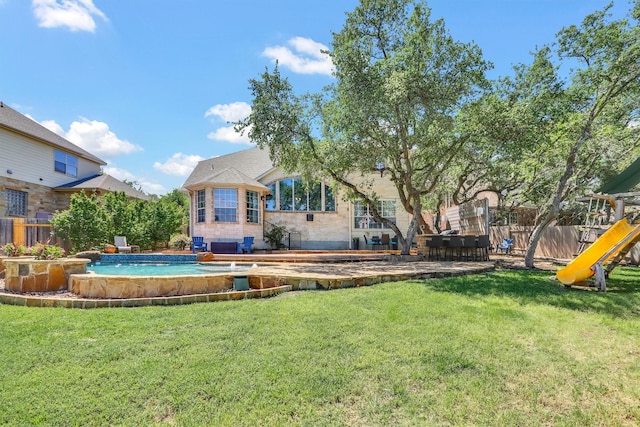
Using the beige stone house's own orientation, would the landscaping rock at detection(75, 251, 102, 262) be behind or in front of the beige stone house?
behind

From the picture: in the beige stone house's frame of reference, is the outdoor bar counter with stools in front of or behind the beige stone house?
behind

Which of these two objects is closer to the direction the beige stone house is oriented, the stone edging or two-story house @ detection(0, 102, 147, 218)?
the two-story house

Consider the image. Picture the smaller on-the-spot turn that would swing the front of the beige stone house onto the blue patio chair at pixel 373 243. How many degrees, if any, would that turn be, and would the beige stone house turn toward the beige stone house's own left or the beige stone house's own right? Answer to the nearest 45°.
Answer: approximately 90° to the beige stone house's own right

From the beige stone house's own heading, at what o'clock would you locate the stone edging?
The stone edging is roughly at 6 o'clock from the beige stone house.

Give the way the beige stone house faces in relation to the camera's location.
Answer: facing away from the viewer
